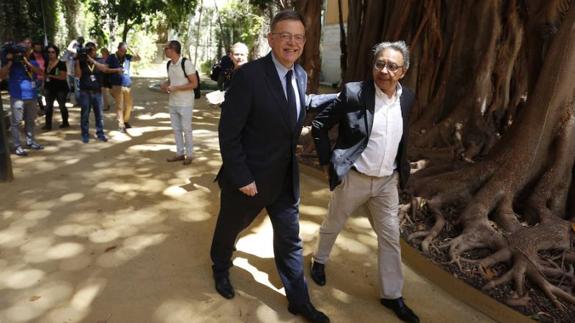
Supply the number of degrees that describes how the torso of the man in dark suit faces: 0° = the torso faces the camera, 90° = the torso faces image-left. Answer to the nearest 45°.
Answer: approximately 315°

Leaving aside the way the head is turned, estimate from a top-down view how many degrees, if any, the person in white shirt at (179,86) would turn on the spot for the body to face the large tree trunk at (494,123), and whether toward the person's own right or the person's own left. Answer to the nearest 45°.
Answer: approximately 90° to the person's own left

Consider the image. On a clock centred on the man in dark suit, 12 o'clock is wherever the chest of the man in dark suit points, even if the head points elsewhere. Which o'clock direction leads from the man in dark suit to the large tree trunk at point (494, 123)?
The large tree trunk is roughly at 9 o'clock from the man in dark suit.

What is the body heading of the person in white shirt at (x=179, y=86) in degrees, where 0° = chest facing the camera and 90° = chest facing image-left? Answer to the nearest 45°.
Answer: approximately 45°

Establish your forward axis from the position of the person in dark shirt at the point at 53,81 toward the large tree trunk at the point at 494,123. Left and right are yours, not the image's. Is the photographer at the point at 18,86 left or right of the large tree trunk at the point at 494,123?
right

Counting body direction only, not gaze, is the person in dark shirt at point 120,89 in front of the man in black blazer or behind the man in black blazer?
behind

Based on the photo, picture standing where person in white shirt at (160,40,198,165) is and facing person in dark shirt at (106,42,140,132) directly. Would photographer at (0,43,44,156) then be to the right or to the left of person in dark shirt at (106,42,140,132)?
left

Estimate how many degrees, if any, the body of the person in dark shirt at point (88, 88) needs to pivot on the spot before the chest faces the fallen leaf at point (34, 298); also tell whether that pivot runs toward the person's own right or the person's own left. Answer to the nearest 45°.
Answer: approximately 45° to the person's own right

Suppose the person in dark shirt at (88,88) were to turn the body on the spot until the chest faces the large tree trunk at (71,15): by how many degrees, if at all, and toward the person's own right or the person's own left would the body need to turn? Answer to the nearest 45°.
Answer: approximately 135° to the person's own left
